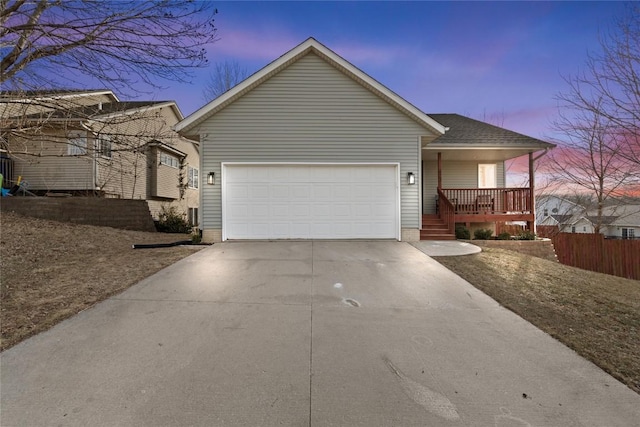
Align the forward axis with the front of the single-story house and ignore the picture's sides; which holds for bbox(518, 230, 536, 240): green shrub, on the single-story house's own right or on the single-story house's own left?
on the single-story house's own left

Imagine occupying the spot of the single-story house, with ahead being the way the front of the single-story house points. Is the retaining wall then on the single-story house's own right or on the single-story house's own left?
on the single-story house's own right

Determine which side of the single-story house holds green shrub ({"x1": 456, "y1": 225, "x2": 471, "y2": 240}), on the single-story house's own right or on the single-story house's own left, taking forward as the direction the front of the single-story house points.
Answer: on the single-story house's own left

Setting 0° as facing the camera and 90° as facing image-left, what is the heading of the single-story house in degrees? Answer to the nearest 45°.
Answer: approximately 0°

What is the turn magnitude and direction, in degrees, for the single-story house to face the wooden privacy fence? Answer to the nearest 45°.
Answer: approximately 90° to its left

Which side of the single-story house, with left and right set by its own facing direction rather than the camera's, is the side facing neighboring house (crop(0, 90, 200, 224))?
right

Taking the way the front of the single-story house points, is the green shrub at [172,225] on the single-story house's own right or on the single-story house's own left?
on the single-story house's own right
